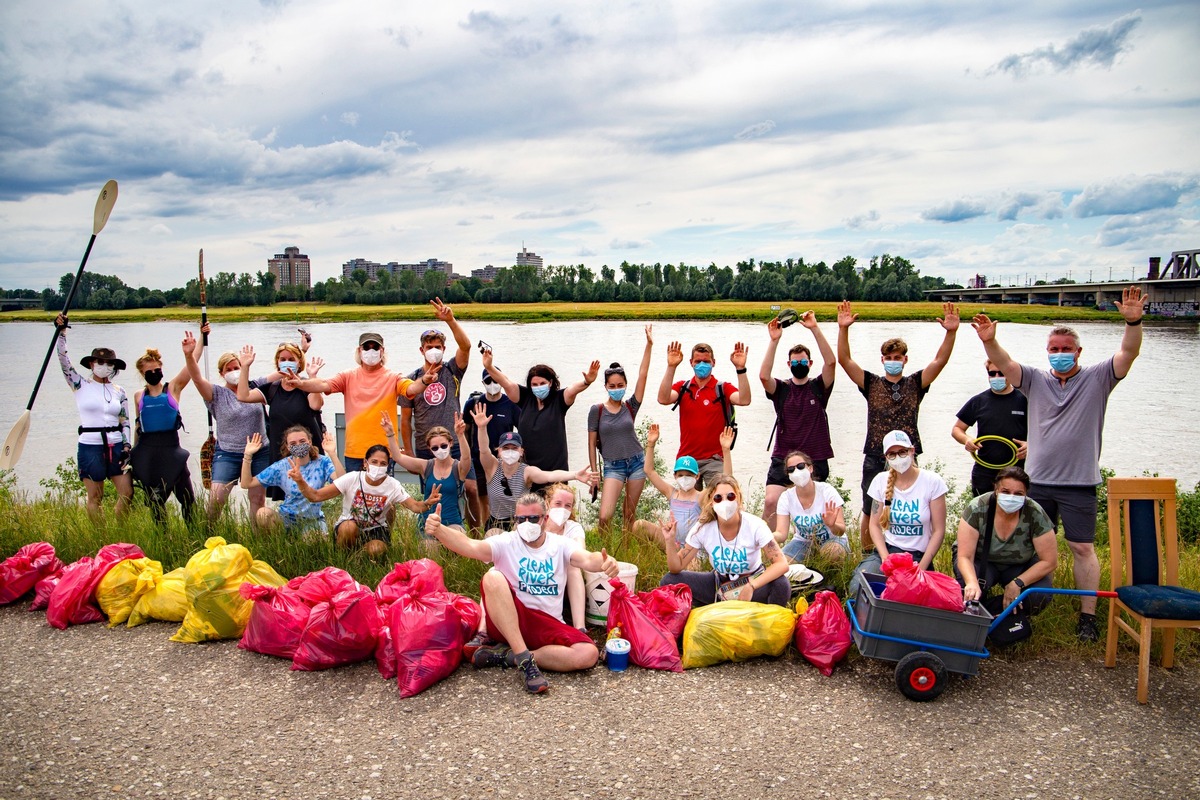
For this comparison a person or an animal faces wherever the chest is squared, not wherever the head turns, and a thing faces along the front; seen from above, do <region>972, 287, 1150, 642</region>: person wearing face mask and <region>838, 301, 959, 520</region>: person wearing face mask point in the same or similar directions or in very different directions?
same or similar directions

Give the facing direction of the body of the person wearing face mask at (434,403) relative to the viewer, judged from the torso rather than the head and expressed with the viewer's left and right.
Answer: facing the viewer

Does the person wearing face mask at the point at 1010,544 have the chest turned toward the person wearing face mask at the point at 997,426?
no

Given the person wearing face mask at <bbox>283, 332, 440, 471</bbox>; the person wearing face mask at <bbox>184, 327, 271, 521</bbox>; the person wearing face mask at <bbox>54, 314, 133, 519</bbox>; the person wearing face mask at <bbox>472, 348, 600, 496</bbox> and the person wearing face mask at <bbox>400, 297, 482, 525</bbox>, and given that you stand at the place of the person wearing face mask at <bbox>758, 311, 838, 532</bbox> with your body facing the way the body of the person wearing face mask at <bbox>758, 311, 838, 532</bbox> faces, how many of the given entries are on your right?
5

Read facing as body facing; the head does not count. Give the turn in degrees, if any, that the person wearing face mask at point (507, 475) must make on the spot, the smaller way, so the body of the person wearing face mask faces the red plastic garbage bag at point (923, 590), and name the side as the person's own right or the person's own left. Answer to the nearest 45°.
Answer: approximately 45° to the person's own left

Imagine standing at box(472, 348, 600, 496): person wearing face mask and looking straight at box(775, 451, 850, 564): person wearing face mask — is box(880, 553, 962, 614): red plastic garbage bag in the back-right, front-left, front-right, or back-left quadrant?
front-right

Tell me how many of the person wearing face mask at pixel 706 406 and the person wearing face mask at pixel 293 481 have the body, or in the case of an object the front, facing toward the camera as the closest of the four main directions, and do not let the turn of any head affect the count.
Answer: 2

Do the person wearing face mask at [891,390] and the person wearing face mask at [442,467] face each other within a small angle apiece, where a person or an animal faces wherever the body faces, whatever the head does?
no

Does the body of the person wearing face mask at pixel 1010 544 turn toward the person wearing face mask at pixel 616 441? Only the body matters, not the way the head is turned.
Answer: no

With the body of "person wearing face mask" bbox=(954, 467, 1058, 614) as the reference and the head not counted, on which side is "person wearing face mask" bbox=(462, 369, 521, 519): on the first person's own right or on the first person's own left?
on the first person's own right

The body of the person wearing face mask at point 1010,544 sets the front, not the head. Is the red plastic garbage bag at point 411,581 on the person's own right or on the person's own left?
on the person's own right

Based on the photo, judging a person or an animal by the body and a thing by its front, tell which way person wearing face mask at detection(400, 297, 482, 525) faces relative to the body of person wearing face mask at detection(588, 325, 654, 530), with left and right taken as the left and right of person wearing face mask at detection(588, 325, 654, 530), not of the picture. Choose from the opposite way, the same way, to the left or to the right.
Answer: the same way

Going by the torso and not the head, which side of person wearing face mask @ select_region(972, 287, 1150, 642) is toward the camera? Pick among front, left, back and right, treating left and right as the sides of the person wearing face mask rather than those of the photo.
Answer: front

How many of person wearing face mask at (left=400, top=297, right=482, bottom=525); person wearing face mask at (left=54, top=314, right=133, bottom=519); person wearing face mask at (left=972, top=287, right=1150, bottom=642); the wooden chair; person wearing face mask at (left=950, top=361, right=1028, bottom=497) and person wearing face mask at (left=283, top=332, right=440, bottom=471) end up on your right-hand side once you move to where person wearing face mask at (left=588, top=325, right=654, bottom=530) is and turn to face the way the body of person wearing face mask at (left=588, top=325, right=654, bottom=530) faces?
3

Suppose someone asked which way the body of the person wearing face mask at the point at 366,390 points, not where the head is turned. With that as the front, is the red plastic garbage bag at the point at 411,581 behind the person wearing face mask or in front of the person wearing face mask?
in front

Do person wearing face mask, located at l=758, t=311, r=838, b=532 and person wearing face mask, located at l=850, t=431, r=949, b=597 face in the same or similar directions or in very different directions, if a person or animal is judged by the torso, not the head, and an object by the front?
same or similar directions

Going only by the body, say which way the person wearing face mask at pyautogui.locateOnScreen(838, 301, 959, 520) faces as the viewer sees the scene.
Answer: toward the camera

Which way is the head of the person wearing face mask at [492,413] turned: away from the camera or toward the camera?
toward the camera

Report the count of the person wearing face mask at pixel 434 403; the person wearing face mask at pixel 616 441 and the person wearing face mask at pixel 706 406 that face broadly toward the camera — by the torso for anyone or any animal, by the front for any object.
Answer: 3

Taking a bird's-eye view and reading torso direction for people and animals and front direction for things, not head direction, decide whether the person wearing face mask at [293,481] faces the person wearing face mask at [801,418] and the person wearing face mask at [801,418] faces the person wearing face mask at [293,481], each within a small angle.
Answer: no
